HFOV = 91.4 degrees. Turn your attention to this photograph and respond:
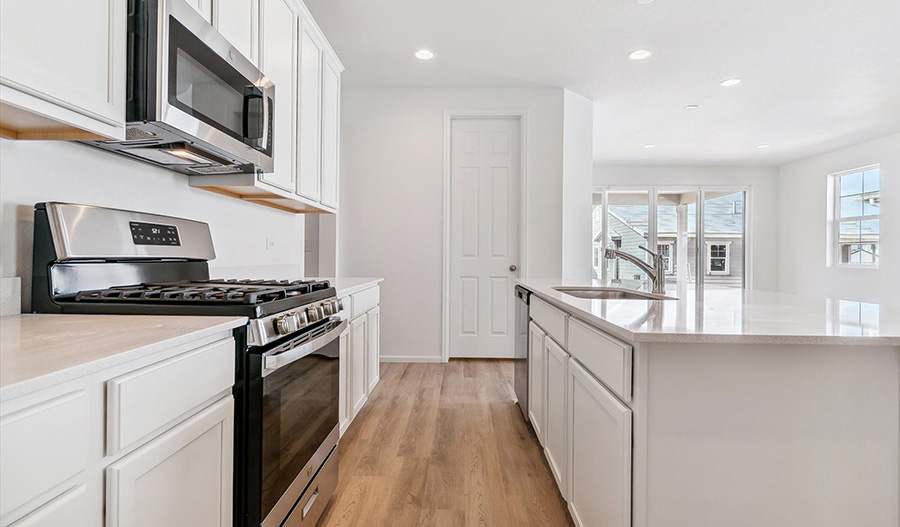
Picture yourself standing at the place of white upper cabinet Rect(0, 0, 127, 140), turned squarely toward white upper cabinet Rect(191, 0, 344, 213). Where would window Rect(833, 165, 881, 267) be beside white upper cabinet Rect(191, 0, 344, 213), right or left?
right

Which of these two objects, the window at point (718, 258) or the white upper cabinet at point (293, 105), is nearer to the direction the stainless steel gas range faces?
the window

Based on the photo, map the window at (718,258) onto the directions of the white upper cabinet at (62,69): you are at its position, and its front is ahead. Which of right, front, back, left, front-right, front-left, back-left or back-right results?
front-left

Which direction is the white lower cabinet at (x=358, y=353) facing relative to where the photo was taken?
to the viewer's right

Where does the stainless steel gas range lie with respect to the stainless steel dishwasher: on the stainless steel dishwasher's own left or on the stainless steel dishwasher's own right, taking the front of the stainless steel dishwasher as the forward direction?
on the stainless steel dishwasher's own left

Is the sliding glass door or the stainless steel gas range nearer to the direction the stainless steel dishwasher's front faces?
the stainless steel gas range

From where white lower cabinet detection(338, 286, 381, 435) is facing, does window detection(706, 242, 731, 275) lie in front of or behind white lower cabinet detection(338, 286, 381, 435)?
in front

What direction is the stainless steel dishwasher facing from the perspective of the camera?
to the viewer's left

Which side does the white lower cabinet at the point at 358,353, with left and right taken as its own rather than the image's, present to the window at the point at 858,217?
front

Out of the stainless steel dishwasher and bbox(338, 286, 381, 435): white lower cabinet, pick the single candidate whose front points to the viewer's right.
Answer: the white lower cabinet

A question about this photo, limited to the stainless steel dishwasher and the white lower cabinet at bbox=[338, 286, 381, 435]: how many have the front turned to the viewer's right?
1

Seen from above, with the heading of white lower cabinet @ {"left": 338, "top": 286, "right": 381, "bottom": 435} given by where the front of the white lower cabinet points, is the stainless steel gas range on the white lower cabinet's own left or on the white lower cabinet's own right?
on the white lower cabinet's own right
